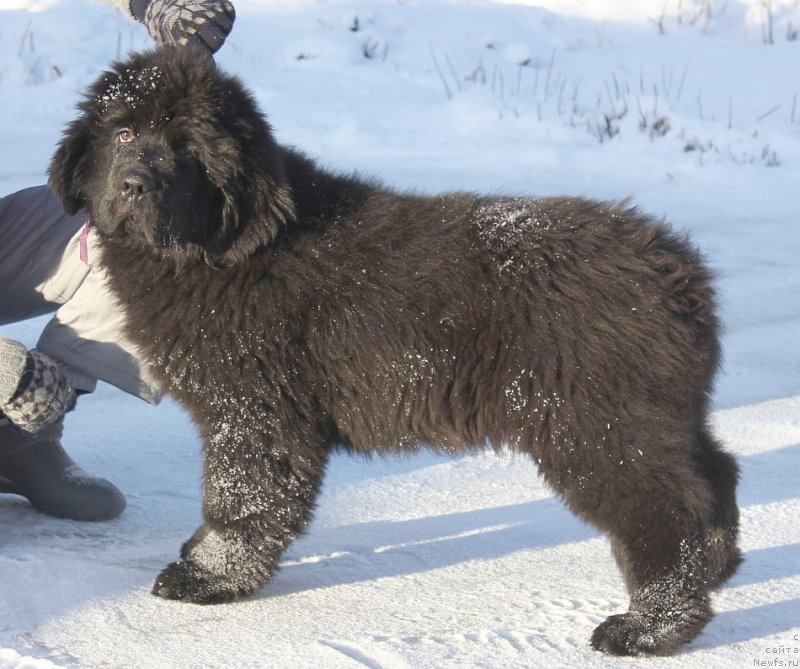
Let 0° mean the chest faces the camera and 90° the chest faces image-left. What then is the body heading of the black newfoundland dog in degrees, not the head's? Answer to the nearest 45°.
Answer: approximately 90°
